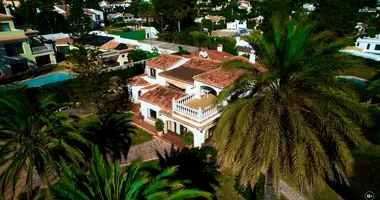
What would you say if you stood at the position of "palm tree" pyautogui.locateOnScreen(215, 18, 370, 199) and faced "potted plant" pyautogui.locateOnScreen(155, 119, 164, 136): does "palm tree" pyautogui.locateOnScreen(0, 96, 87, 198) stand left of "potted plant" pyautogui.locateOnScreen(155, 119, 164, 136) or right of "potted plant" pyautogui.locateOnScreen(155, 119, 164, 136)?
left

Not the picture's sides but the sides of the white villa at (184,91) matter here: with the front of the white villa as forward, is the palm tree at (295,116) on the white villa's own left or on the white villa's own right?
on the white villa's own left

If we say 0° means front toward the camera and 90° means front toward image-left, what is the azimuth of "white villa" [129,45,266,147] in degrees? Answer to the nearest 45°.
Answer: approximately 45°

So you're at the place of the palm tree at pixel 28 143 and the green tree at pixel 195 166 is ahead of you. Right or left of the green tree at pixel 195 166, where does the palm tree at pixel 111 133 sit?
left

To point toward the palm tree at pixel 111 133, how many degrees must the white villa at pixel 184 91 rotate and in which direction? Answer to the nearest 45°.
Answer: approximately 45° to its right
